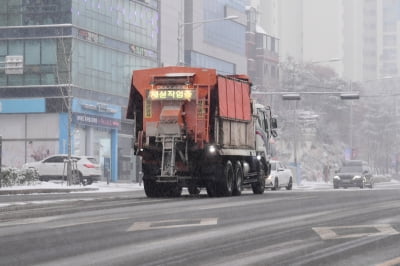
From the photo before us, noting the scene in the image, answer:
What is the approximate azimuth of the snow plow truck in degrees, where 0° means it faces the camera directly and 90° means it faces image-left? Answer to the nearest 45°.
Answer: approximately 225°

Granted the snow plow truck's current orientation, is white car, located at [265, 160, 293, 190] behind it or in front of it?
in front
